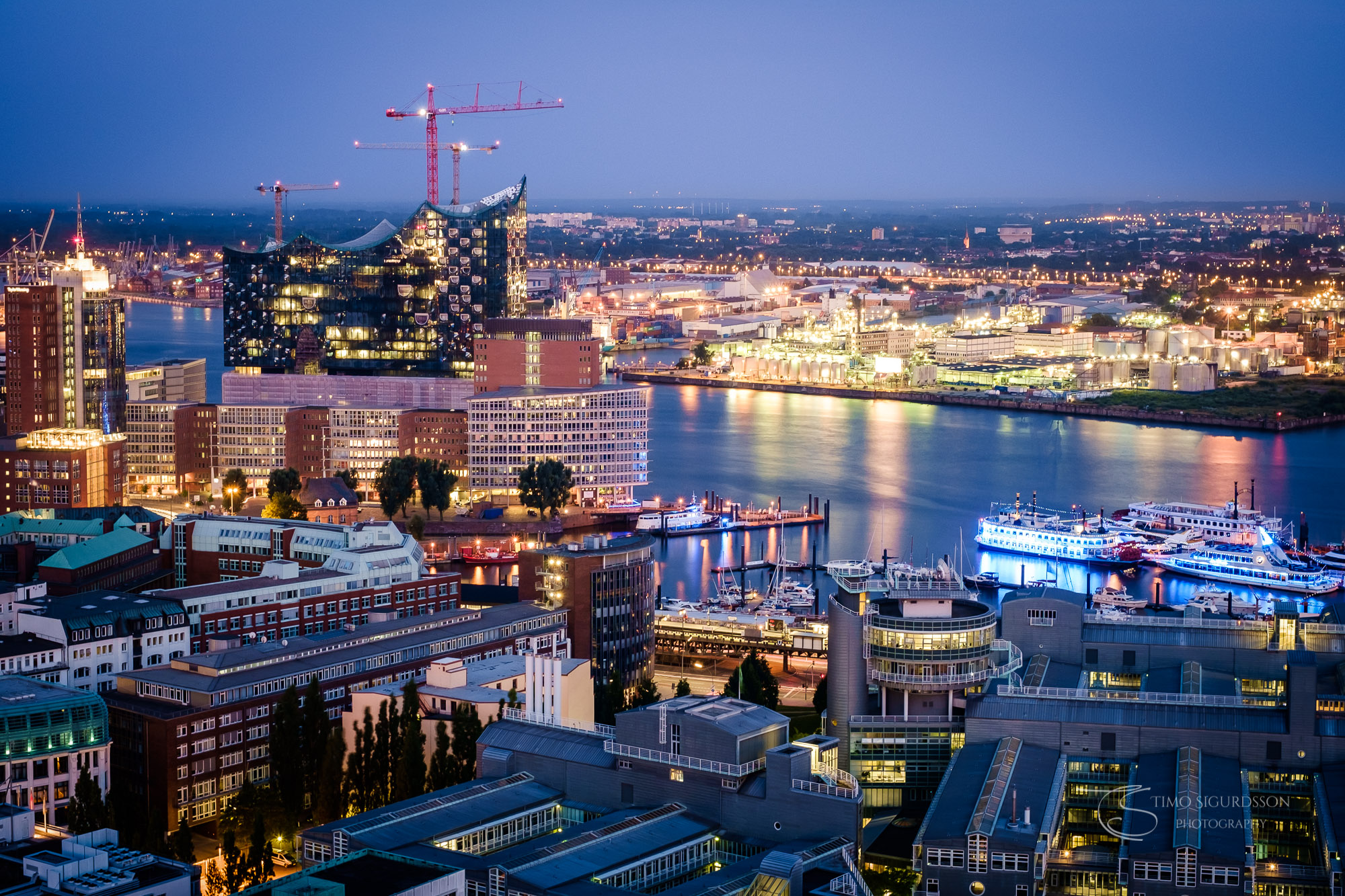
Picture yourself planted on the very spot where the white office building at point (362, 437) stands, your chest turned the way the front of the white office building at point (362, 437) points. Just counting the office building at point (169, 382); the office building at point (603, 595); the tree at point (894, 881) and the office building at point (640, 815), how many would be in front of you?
3

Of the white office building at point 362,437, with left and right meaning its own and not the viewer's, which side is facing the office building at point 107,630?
front

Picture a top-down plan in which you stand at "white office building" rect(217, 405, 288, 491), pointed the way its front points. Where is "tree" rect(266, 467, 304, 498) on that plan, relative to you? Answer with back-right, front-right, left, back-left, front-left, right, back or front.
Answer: front

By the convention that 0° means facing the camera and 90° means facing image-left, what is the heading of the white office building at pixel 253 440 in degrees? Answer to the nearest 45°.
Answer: approximately 0°

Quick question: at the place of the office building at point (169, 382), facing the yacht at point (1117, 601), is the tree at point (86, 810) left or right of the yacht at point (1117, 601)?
right

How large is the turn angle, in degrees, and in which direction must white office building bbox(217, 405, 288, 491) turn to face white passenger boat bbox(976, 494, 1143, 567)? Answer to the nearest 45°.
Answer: approximately 45° to its left

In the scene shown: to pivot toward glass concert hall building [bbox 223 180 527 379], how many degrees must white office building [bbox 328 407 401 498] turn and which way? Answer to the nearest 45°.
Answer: approximately 180°

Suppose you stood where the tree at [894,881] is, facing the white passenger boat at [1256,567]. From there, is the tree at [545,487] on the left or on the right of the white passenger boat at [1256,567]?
left

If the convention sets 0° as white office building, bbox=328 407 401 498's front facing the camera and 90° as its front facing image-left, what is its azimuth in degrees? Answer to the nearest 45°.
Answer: approximately 0°

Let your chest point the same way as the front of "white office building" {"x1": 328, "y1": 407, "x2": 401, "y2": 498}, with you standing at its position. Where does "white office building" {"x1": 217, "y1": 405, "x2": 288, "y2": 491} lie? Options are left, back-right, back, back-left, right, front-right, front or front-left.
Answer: right

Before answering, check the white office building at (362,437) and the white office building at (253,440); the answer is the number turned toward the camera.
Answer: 2
